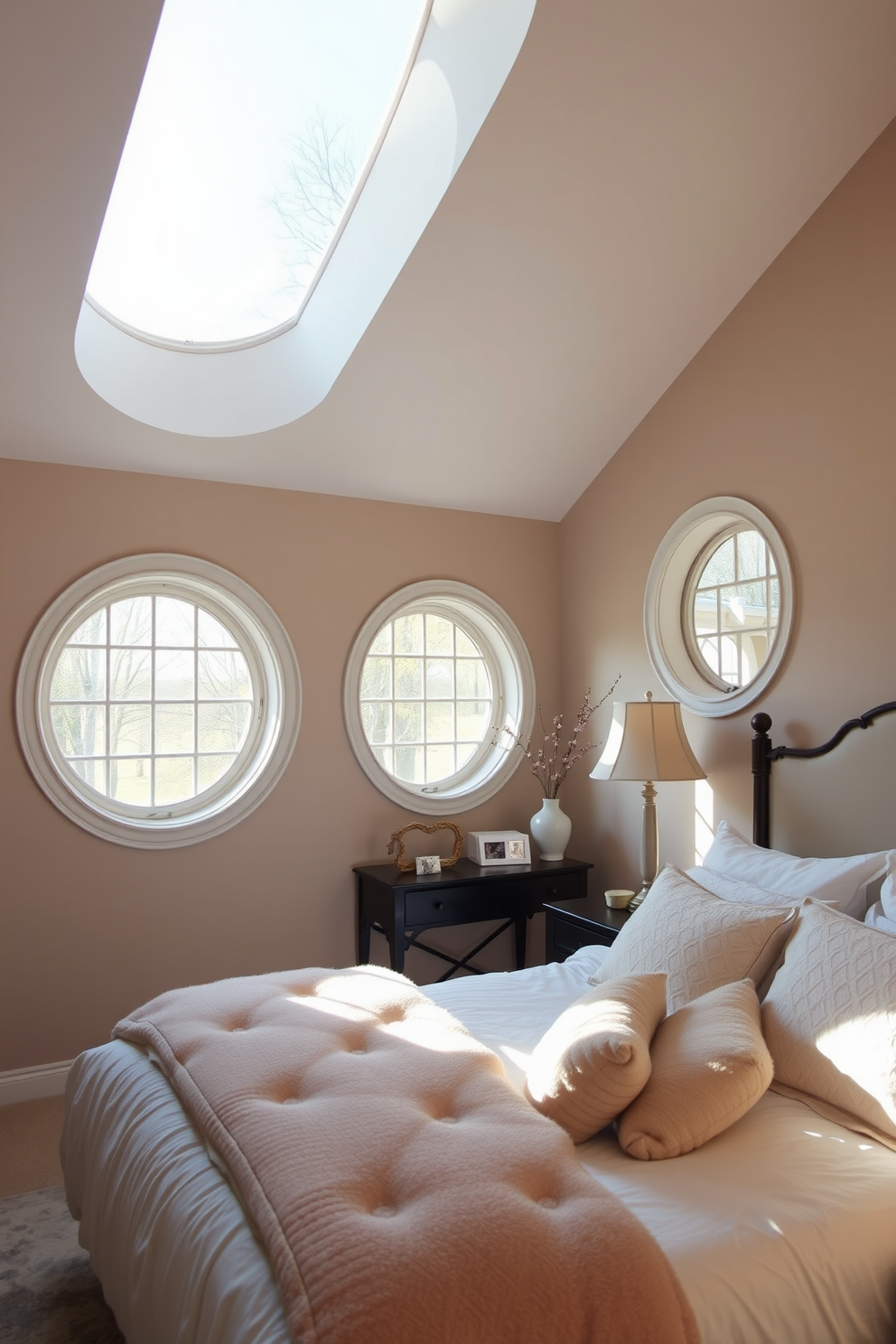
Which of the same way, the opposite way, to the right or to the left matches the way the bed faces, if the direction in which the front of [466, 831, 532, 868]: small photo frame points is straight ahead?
to the right

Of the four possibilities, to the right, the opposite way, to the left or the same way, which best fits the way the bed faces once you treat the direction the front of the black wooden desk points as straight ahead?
to the right

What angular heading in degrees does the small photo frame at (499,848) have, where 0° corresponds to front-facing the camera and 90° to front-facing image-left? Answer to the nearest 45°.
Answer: approximately 315°

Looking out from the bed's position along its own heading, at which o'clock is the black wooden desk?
The black wooden desk is roughly at 4 o'clock from the bed.

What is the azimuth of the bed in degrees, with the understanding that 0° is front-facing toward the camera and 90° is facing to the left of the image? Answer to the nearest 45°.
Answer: approximately 45°

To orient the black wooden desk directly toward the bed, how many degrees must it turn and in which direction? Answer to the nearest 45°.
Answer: approximately 45° to its right

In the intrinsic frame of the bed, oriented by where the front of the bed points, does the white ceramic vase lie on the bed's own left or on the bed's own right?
on the bed's own right

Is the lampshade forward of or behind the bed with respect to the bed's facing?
behind
